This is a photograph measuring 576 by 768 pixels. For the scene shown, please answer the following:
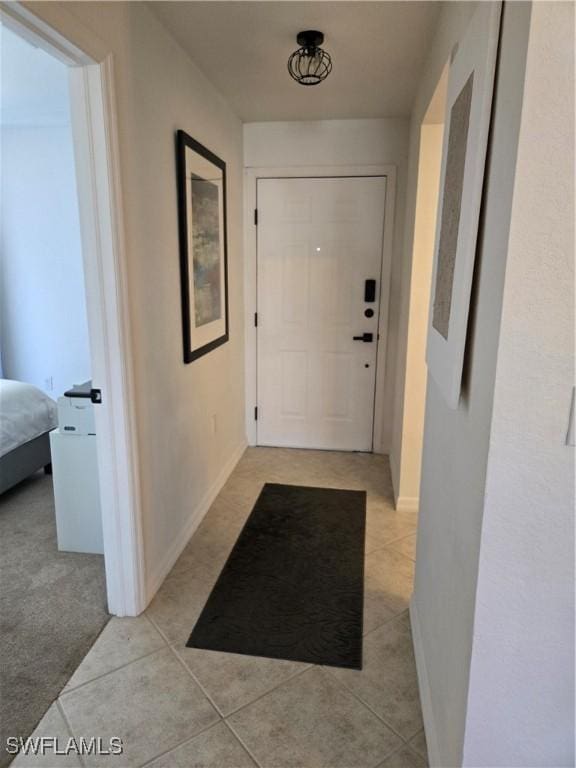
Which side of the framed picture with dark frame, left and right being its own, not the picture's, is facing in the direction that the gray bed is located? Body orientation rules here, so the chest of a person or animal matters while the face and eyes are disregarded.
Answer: back

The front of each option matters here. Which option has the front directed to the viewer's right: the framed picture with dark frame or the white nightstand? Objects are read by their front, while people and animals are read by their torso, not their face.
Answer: the framed picture with dark frame

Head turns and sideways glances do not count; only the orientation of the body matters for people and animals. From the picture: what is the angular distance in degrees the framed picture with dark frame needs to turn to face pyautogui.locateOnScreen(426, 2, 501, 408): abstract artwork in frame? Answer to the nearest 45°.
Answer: approximately 45° to its right

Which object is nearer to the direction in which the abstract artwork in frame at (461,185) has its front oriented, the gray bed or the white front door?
the gray bed

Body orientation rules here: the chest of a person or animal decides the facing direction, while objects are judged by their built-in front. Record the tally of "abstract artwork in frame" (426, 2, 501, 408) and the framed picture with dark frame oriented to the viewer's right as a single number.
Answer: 1

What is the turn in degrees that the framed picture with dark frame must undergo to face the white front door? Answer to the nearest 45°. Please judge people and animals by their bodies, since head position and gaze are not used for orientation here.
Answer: approximately 45° to its left

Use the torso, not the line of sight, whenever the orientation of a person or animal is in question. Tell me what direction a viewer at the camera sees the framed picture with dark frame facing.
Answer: facing to the right of the viewer

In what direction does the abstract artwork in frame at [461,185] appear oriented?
to the viewer's left

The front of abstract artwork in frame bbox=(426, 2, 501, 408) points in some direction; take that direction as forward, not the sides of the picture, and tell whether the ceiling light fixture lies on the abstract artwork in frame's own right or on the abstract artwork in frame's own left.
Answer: on the abstract artwork in frame's own right

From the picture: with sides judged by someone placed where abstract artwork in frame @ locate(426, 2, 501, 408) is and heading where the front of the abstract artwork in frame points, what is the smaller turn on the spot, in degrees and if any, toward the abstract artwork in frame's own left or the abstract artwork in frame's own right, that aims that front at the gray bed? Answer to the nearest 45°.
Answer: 0° — it already faces it
